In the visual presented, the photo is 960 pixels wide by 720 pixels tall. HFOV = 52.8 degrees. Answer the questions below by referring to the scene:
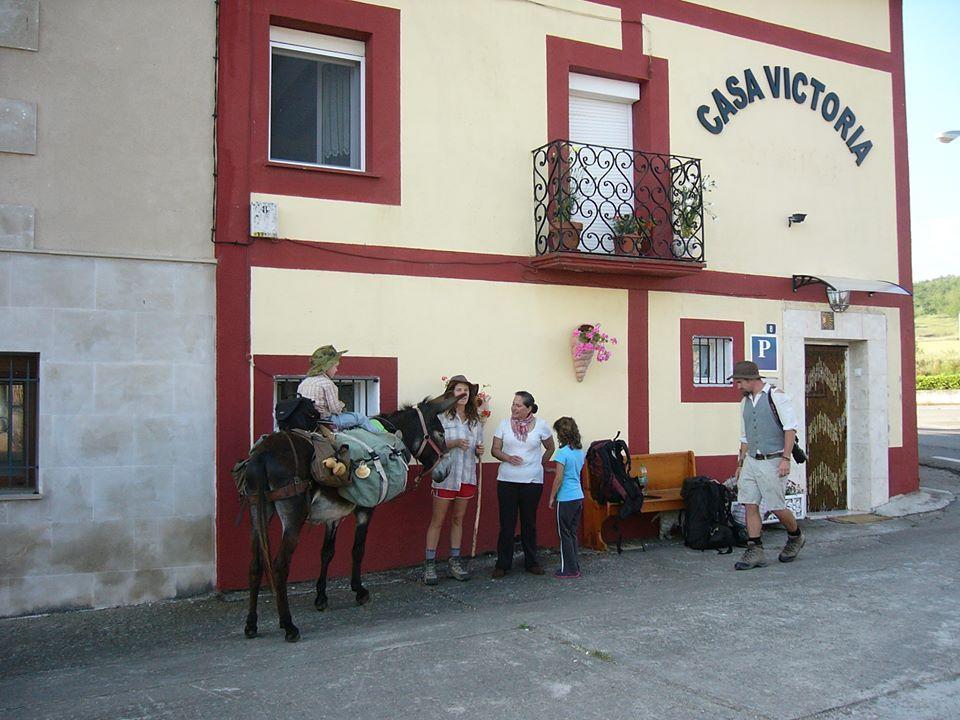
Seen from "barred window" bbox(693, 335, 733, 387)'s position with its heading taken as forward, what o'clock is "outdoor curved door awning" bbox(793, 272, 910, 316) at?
The outdoor curved door awning is roughly at 8 o'clock from the barred window.

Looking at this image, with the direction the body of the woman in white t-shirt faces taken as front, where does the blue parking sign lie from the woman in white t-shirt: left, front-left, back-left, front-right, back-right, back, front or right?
back-left

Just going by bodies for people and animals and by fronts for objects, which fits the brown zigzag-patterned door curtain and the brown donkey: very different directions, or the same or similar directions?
very different directions

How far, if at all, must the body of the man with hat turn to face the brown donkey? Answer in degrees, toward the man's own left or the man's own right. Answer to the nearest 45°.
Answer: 0° — they already face it

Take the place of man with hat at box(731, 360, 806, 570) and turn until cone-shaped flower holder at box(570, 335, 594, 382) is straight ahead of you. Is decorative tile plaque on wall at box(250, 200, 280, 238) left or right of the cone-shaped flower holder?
left

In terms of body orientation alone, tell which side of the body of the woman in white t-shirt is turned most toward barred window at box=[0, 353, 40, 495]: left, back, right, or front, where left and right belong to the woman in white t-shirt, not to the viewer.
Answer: right

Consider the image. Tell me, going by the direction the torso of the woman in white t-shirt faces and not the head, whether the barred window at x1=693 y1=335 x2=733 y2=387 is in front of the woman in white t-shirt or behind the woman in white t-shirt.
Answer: behind
